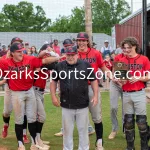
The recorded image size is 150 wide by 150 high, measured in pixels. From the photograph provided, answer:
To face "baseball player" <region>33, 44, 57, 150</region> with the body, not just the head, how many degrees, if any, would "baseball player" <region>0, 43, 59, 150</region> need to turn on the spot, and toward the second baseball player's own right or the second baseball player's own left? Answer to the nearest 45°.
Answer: approximately 135° to the second baseball player's own left

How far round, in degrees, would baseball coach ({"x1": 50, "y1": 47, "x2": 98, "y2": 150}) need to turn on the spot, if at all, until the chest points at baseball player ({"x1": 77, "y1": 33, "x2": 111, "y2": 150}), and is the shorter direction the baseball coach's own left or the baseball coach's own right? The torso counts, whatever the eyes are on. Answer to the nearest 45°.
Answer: approximately 135° to the baseball coach's own left

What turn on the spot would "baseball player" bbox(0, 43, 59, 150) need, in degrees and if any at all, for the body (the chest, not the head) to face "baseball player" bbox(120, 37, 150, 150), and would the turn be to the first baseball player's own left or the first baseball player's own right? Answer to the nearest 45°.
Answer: approximately 90° to the first baseball player's own left

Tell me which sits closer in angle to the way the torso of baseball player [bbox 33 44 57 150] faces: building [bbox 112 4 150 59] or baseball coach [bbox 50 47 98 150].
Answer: the baseball coach

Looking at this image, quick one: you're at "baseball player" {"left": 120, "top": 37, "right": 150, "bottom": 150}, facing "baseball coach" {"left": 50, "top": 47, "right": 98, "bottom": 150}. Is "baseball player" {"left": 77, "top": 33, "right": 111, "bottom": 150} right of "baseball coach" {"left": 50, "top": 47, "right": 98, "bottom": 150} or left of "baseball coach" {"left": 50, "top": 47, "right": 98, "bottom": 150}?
right

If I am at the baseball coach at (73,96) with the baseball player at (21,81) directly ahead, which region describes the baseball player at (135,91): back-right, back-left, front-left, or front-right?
back-right

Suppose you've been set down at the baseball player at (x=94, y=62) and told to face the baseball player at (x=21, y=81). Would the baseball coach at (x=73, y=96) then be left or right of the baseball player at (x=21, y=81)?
left

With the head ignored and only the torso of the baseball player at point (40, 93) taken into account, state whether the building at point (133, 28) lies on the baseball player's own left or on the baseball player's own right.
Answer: on the baseball player's own left

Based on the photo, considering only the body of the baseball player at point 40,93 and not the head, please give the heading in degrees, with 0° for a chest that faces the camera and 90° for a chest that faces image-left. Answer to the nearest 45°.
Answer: approximately 315°
